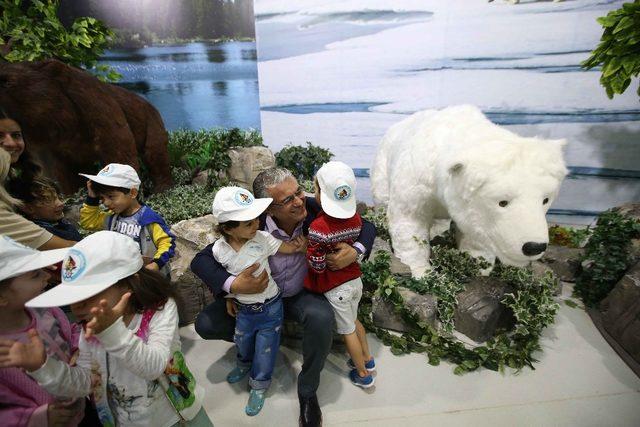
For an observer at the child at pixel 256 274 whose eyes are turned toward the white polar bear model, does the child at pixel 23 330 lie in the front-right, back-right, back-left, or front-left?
back-right

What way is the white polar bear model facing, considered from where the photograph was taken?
facing the viewer and to the right of the viewer

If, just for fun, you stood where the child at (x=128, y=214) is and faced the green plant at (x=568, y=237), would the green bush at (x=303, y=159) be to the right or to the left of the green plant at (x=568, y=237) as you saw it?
left

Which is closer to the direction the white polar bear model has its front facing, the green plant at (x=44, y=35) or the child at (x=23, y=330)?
the child
